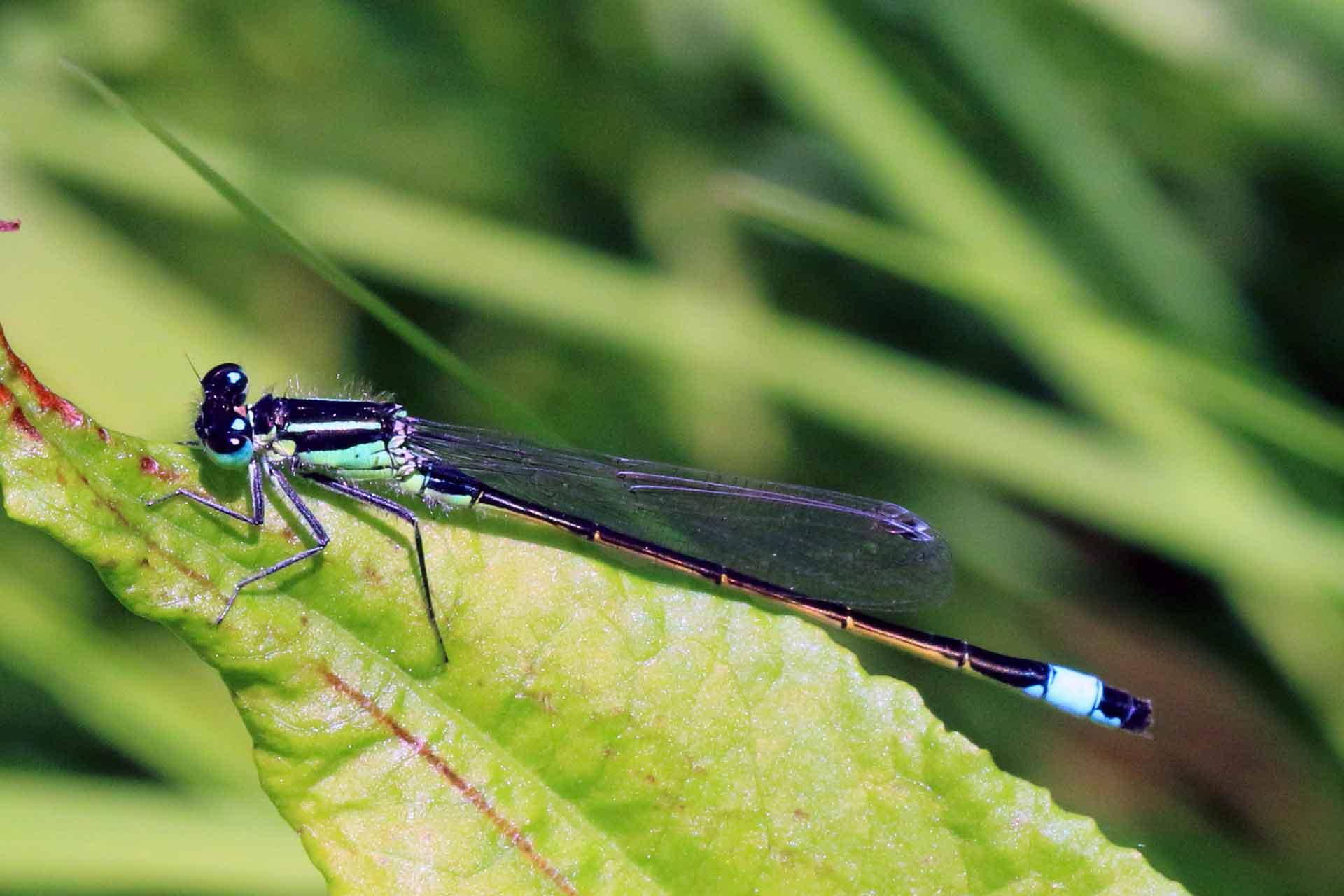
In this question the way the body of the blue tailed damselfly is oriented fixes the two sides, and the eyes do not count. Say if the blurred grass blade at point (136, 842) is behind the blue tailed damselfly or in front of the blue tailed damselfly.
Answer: in front

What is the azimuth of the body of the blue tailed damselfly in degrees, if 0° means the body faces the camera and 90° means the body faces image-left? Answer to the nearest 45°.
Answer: approximately 90°

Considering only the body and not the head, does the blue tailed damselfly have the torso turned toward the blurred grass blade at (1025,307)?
no
